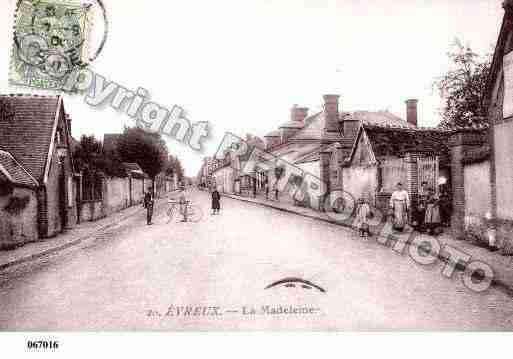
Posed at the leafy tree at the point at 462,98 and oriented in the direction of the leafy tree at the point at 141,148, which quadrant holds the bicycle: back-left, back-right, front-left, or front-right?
front-left

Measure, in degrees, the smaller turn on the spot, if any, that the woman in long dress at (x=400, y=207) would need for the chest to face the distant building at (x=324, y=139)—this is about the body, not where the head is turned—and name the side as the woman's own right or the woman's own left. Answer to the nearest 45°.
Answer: approximately 180°

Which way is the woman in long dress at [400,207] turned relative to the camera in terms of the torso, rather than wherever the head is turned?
toward the camera

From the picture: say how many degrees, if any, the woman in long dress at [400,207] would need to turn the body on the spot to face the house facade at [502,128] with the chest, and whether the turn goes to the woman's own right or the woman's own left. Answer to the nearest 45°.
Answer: approximately 45° to the woman's own left

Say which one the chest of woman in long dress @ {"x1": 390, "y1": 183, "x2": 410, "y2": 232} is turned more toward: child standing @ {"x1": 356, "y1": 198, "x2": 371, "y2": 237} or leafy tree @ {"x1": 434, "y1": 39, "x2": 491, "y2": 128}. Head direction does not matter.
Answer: the child standing

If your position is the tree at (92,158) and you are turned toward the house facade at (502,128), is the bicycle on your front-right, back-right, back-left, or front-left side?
front-left

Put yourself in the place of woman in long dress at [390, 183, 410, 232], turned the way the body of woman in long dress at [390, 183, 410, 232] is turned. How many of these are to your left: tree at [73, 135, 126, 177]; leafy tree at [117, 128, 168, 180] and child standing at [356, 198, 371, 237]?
0

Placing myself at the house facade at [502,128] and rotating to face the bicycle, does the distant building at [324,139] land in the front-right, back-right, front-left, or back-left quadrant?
front-right

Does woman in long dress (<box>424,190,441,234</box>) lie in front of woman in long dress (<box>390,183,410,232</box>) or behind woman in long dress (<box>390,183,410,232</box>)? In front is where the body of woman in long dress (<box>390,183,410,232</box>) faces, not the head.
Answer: in front
